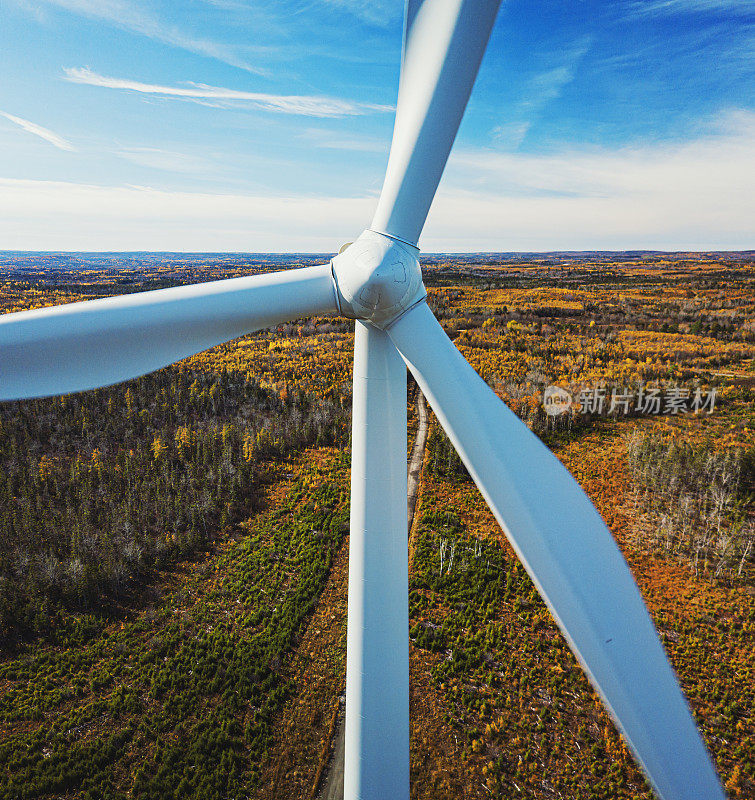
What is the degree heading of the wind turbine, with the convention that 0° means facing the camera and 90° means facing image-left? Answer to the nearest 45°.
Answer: approximately 0°
